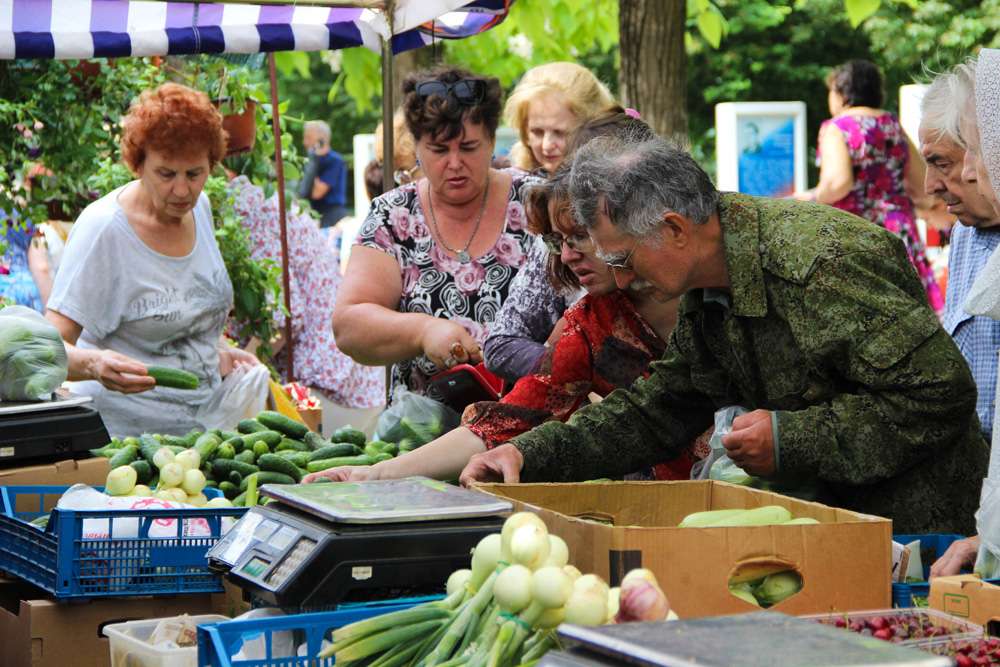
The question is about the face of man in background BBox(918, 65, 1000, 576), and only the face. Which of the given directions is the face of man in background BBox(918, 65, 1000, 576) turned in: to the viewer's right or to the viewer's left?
to the viewer's left

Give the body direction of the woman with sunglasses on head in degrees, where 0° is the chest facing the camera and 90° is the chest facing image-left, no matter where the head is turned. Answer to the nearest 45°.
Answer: approximately 0°

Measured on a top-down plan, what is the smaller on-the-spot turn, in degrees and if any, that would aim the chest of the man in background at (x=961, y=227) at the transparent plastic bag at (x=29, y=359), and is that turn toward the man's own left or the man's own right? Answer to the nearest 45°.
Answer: approximately 45° to the man's own right

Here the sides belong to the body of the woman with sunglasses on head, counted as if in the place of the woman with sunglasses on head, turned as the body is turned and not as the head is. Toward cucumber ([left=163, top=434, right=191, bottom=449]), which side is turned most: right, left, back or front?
right

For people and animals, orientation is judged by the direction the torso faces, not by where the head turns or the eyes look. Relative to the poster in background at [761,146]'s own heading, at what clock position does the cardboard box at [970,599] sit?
The cardboard box is roughly at 12 o'clock from the poster in background.

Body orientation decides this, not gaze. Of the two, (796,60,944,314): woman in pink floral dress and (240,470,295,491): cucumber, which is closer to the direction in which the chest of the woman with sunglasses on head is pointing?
the cucumber

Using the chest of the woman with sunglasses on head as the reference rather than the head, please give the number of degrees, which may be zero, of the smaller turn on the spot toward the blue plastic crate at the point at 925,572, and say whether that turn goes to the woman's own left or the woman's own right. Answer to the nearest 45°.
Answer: approximately 45° to the woman's own left

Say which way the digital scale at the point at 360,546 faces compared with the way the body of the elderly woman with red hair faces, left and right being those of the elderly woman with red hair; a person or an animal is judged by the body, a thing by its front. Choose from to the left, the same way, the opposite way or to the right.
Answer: to the right

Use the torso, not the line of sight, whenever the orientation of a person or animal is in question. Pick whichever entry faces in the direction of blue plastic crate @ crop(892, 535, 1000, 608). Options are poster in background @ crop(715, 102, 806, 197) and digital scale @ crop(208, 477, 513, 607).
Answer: the poster in background

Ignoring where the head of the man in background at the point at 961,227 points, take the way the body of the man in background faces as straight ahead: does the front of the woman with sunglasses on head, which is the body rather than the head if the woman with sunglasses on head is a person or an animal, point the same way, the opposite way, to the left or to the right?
to the left

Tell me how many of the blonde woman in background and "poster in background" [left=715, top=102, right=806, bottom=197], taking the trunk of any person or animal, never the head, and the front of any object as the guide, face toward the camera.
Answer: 2

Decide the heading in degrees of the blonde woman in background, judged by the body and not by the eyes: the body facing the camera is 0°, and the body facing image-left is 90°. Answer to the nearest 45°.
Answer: approximately 0°
